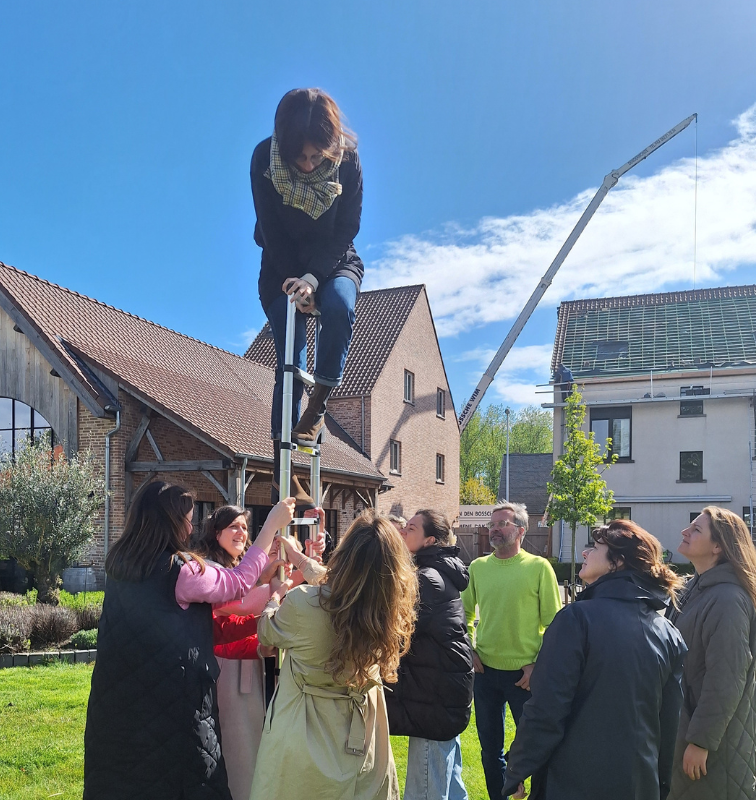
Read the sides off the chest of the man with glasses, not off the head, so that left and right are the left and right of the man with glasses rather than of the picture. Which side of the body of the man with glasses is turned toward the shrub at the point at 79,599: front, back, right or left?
right

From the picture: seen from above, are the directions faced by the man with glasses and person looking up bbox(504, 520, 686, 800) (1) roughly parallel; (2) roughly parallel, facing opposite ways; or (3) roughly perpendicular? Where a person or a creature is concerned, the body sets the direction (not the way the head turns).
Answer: roughly perpendicular

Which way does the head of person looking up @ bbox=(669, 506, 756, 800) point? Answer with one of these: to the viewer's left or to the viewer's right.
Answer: to the viewer's left

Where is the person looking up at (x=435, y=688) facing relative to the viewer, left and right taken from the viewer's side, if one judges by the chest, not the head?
facing to the left of the viewer

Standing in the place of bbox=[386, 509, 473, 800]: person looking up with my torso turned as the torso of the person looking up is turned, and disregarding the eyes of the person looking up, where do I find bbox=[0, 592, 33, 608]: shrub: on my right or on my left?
on my right

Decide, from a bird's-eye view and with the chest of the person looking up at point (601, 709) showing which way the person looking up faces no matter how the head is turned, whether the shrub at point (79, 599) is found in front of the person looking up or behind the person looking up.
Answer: in front

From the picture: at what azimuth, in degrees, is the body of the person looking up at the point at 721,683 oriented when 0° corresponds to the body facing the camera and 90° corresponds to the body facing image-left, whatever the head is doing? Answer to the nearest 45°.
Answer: approximately 90°

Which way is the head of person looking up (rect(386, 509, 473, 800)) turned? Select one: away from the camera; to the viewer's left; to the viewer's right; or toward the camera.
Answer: to the viewer's left
